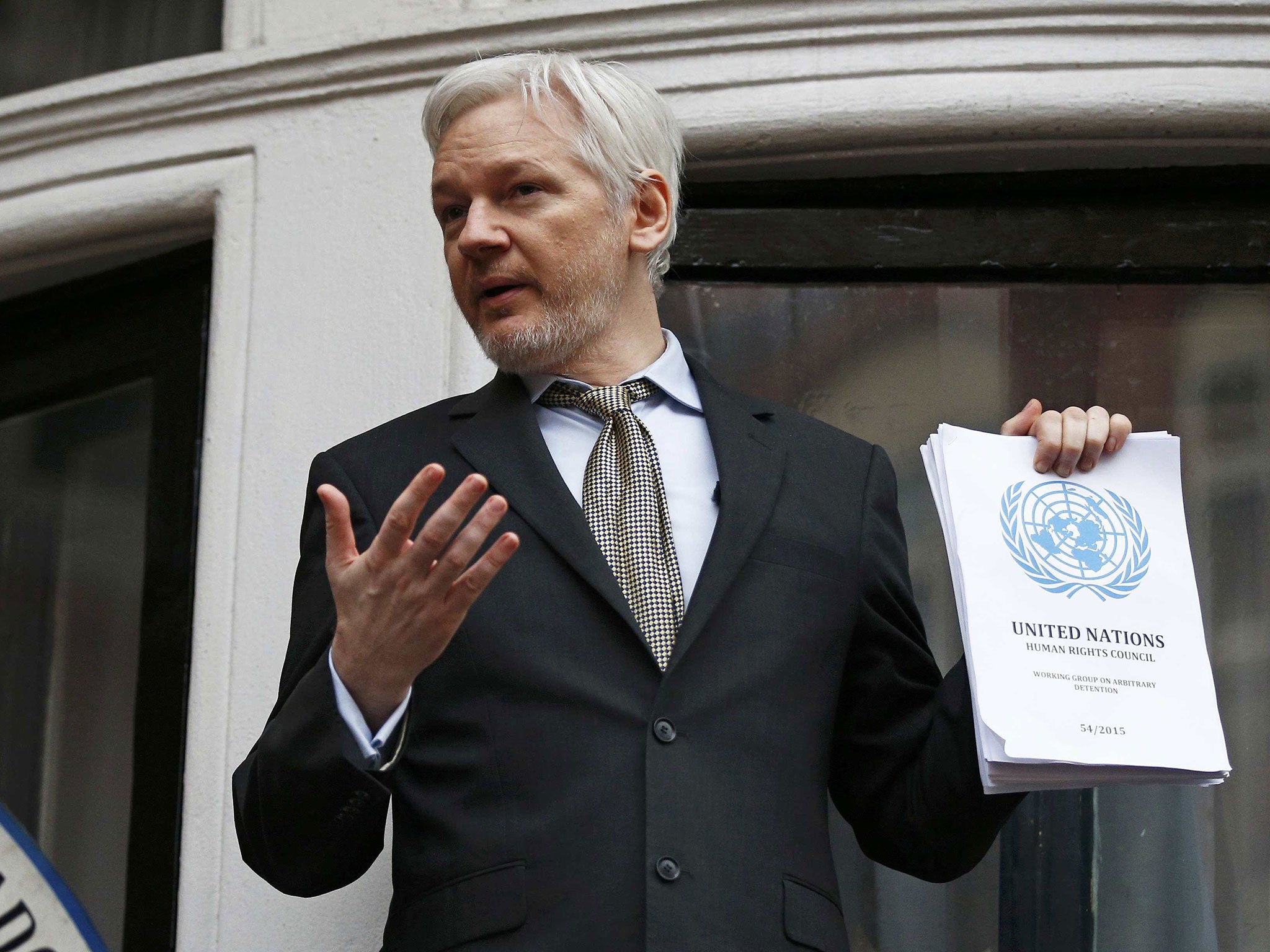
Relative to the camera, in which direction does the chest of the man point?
toward the camera

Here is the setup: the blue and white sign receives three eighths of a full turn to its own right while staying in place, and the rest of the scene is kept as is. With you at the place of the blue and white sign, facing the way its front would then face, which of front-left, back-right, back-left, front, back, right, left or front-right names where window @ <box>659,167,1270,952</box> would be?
back-right

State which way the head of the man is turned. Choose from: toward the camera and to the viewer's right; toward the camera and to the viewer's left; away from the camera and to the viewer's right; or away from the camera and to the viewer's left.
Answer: toward the camera and to the viewer's left

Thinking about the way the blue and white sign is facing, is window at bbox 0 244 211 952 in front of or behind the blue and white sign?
behind

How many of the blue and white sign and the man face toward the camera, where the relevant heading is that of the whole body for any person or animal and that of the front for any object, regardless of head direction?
2

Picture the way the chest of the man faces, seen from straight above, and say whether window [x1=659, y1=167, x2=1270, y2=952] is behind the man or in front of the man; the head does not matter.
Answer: behind

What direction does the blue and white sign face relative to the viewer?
toward the camera

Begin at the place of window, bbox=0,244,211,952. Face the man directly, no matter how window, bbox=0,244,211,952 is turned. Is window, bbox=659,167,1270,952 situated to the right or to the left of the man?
left

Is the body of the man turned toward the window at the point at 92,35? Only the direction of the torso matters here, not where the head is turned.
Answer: no

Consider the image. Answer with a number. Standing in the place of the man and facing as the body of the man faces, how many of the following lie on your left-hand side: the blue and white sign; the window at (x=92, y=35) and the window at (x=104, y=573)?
0

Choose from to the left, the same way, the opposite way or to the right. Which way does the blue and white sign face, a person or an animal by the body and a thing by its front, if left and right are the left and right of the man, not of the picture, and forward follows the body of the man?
the same way

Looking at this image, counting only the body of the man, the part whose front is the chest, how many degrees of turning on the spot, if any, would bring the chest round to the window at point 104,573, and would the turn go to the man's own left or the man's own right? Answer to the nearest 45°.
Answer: approximately 135° to the man's own right
